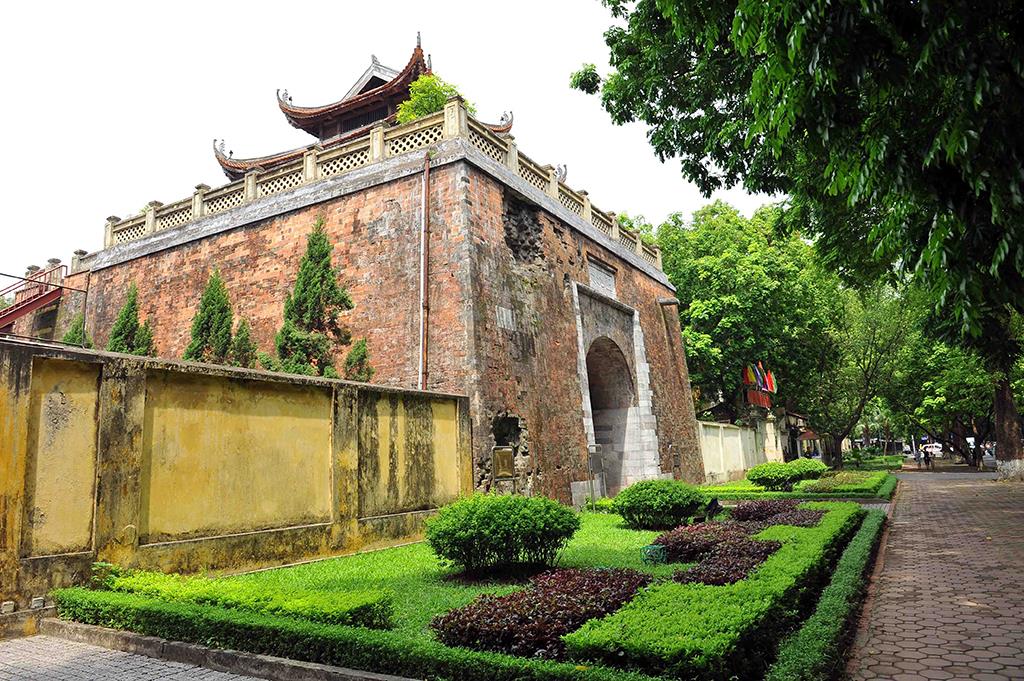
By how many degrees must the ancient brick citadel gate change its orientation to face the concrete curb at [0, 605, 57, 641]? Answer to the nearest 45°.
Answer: approximately 90° to its right

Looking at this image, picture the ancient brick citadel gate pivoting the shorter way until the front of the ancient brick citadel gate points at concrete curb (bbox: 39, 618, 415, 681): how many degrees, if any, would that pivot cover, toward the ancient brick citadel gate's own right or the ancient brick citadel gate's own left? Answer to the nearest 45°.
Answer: approximately 45° to the ancient brick citadel gate's own right

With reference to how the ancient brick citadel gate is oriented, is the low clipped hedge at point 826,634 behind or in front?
in front

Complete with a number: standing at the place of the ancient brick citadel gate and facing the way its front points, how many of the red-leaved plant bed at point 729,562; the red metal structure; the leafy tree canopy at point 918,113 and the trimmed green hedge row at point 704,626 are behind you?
1

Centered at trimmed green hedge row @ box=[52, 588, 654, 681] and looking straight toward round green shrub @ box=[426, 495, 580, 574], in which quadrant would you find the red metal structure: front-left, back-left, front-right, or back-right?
front-left

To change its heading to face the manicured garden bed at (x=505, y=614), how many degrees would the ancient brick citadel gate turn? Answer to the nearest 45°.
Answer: approximately 45° to its right

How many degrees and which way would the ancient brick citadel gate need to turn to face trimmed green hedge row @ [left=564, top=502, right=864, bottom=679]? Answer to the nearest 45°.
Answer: approximately 45° to its right

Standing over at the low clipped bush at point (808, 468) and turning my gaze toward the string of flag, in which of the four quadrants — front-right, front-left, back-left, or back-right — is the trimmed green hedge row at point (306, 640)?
back-left

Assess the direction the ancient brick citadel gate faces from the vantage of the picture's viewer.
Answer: facing the viewer and to the right of the viewer

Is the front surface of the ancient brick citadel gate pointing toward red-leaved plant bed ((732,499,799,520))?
yes

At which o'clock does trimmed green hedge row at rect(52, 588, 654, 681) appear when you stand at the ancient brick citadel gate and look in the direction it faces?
The trimmed green hedge row is roughly at 2 o'clock from the ancient brick citadel gate.

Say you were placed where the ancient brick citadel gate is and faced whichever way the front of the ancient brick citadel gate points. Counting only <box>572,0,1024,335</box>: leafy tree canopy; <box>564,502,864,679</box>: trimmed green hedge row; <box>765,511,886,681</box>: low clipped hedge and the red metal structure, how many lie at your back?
1

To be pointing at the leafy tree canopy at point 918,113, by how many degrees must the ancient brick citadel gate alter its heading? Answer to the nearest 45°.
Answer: approximately 45° to its right

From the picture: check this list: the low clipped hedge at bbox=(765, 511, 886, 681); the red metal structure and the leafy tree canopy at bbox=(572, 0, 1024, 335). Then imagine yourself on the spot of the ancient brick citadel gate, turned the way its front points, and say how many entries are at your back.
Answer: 1
